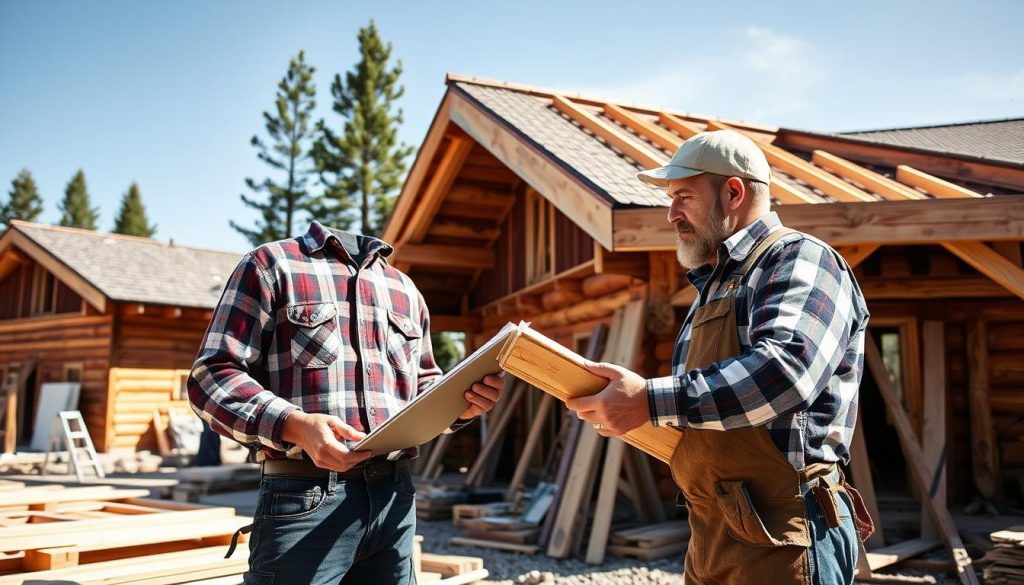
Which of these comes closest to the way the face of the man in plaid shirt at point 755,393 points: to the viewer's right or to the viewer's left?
to the viewer's left

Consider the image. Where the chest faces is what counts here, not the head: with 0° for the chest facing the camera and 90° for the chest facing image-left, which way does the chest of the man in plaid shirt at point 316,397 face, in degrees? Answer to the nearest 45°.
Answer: approximately 315°

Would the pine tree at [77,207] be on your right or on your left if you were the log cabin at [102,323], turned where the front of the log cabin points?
on your right

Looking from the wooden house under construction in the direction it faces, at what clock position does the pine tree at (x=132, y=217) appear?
The pine tree is roughly at 3 o'clock from the wooden house under construction.

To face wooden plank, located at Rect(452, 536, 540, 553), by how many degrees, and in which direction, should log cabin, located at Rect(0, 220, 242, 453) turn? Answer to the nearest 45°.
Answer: approximately 45° to its left

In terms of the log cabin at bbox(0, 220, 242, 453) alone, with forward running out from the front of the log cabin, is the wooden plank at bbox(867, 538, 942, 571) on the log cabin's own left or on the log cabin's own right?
on the log cabin's own left
